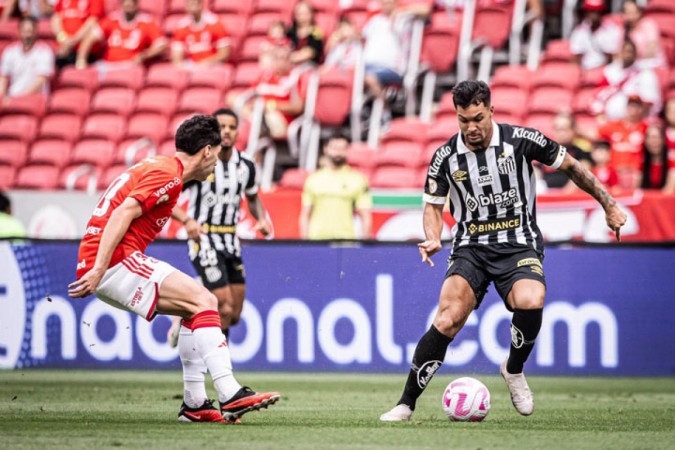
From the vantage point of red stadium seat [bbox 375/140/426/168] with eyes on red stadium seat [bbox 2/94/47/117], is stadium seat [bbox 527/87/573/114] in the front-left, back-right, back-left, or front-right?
back-right

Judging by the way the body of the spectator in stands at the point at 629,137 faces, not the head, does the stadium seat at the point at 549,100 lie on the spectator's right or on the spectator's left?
on the spectator's right

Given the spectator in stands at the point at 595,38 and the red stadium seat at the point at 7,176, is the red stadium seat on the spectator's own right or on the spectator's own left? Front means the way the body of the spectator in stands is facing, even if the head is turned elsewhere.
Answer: on the spectator's own right

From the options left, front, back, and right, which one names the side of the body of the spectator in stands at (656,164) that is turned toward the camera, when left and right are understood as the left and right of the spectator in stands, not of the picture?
front

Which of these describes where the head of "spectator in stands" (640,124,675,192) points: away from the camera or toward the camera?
toward the camera

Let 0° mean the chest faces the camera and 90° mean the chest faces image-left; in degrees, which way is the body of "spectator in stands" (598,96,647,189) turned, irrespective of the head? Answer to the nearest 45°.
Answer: approximately 0°

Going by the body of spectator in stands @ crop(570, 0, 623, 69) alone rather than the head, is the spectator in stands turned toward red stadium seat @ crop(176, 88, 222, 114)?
no

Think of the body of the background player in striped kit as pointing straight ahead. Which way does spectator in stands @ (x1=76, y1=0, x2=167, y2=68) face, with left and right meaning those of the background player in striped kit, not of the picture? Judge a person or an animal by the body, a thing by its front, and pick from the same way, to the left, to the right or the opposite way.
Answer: the same way

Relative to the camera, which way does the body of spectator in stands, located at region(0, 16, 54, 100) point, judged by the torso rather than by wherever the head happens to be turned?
toward the camera

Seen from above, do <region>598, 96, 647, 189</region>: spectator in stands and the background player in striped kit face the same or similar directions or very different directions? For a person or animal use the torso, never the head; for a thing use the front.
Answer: same or similar directions

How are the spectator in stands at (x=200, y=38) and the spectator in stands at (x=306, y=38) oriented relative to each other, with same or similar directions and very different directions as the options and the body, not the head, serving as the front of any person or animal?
same or similar directions

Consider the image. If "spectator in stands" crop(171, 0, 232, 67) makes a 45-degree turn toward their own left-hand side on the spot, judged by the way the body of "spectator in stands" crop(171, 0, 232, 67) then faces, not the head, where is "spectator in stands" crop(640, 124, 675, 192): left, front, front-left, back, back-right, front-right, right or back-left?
front

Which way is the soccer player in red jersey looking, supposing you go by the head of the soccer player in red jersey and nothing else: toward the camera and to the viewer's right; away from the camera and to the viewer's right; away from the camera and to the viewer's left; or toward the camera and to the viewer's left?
away from the camera and to the viewer's right

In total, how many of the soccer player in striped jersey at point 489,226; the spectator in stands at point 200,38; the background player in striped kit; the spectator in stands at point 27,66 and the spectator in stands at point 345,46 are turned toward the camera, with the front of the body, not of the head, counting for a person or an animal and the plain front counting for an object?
5

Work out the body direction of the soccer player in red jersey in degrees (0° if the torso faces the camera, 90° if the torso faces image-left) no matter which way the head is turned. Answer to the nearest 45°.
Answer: approximately 270°

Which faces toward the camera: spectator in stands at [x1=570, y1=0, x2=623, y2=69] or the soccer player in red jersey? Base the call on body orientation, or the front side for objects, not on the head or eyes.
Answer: the spectator in stands

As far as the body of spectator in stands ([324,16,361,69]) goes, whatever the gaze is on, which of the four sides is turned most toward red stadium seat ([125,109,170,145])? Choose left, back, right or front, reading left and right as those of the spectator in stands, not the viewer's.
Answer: right

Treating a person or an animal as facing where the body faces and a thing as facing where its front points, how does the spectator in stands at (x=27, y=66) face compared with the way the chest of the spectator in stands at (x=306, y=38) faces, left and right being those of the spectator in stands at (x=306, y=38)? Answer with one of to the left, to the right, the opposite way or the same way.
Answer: the same way

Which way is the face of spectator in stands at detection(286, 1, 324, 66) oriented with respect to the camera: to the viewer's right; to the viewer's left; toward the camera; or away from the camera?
toward the camera

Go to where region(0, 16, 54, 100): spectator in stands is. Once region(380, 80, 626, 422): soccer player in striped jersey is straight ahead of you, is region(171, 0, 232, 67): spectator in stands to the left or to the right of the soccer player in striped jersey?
left

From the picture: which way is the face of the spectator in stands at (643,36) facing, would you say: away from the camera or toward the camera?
toward the camera
